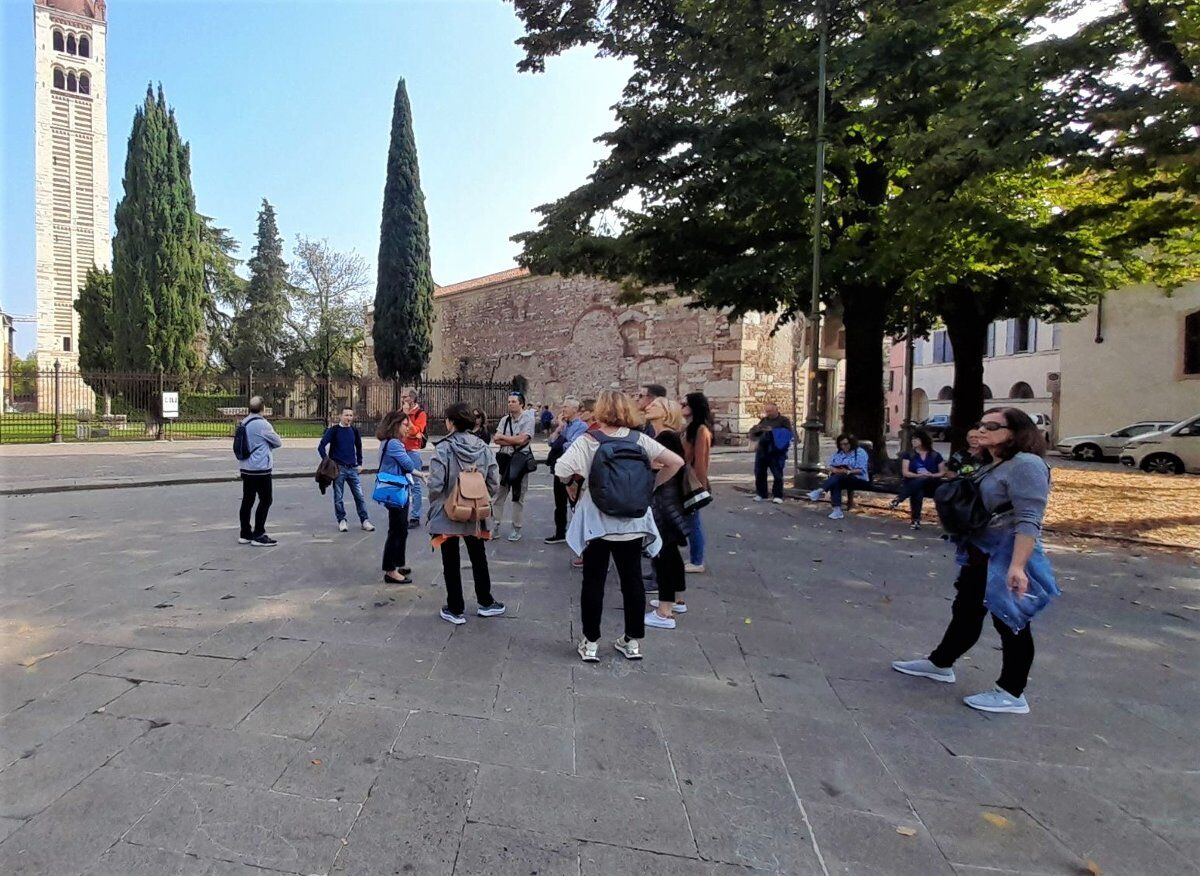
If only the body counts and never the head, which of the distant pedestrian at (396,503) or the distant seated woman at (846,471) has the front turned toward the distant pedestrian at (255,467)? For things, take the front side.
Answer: the distant seated woman at (846,471)

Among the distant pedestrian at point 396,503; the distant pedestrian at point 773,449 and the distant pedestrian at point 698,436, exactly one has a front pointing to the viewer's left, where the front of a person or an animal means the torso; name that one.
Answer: the distant pedestrian at point 698,436

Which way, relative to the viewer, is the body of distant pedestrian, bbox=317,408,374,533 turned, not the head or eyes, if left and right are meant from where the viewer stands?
facing the viewer

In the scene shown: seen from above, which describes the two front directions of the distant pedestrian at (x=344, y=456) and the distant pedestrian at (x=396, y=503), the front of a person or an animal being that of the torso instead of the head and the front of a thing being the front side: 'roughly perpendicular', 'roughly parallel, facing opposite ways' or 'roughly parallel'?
roughly perpendicular

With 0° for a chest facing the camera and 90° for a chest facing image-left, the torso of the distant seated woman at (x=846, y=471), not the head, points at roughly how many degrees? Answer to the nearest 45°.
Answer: approximately 45°

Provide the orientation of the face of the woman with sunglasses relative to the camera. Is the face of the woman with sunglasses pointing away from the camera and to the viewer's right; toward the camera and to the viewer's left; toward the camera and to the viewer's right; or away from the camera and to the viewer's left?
toward the camera and to the viewer's left

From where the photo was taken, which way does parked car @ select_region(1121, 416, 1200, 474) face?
to the viewer's left

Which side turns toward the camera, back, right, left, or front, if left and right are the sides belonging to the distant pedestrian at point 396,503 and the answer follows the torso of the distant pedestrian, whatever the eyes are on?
right

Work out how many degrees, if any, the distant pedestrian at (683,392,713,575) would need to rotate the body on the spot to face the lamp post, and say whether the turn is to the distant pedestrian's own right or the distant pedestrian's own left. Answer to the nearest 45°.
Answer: approximately 90° to the distant pedestrian's own right

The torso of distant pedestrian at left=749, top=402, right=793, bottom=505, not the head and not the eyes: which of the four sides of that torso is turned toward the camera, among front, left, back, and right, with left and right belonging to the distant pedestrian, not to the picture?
front

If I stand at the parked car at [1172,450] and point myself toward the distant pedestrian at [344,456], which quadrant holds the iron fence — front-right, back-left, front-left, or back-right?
front-right

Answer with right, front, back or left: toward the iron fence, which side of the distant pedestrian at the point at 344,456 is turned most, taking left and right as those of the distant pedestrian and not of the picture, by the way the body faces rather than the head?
back

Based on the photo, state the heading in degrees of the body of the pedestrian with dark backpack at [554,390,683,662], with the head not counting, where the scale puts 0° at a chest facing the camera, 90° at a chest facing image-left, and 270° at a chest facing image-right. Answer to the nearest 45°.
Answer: approximately 180°

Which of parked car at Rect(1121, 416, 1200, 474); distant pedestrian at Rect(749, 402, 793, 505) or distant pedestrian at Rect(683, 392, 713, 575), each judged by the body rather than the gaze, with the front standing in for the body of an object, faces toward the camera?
distant pedestrian at Rect(749, 402, 793, 505)

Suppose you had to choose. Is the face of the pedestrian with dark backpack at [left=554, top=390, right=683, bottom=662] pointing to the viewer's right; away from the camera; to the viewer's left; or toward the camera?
away from the camera
